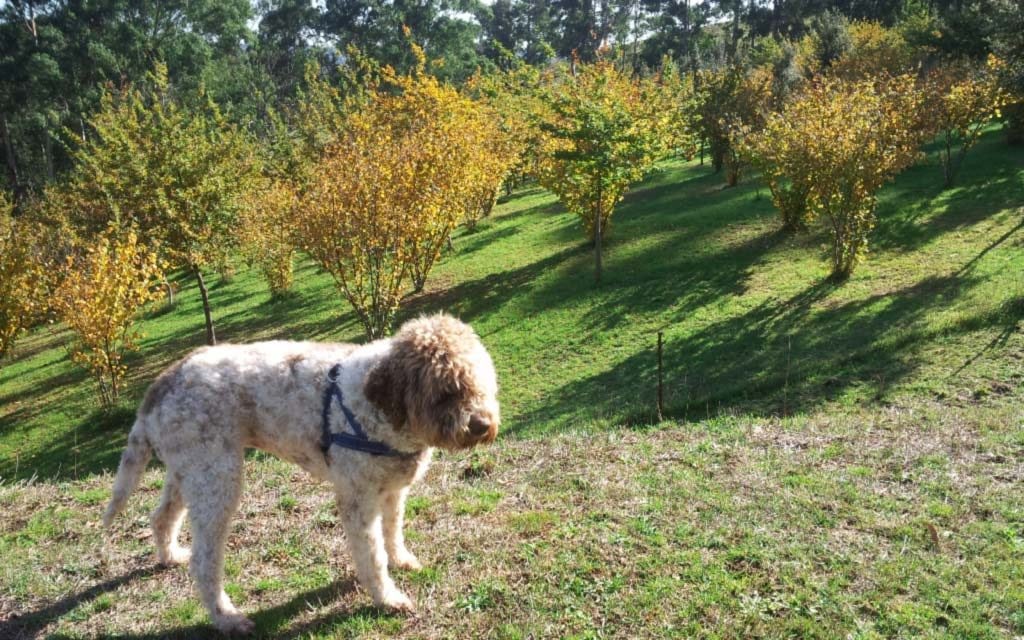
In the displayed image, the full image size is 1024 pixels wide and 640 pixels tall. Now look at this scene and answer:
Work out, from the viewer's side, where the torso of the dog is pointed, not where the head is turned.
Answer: to the viewer's right

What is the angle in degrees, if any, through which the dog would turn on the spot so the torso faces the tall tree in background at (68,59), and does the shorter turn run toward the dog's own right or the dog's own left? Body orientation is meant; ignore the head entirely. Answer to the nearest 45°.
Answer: approximately 90° to the dog's own left

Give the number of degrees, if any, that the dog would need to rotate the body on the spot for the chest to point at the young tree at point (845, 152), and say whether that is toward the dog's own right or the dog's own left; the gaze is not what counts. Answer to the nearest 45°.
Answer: approximately 45° to the dog's own left

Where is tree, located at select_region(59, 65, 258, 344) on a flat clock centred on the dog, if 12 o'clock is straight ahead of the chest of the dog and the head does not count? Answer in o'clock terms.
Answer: The tree is roughly at 9 o'clock from the dog.

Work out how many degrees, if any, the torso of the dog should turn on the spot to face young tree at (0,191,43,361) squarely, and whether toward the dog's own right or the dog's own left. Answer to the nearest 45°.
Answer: approximately 90° to the dog's own left
